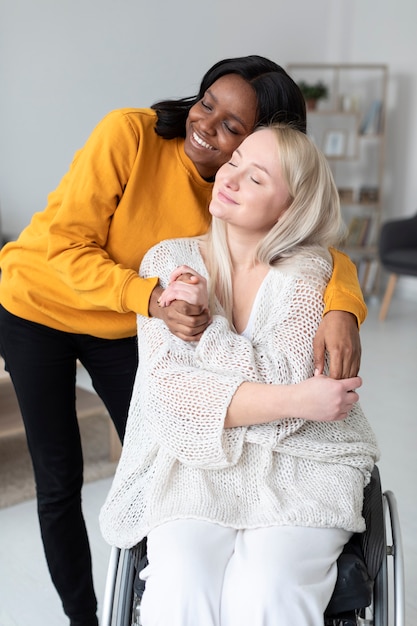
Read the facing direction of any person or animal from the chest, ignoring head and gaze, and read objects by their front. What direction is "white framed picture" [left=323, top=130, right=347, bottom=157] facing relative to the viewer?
toward the camera

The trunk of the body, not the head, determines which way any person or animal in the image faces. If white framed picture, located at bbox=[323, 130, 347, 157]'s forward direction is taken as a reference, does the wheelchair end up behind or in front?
in front

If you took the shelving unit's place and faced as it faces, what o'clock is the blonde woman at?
The blonde woman is roughly at 12 o'clock from the shelving unit.

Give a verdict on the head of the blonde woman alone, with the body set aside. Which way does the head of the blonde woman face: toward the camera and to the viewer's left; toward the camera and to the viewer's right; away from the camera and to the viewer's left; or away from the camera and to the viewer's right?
toward the camera and to the viewer's left

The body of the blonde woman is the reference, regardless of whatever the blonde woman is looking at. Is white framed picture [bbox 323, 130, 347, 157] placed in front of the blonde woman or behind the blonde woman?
behind

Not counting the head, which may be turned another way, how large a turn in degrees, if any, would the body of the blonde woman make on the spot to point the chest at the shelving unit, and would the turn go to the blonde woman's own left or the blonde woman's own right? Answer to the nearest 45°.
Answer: approximately 180°

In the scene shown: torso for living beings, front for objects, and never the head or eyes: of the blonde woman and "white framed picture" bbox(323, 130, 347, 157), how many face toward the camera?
2

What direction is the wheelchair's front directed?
toward the camera

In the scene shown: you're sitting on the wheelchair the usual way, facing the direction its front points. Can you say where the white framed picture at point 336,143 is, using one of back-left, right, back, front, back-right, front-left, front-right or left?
back

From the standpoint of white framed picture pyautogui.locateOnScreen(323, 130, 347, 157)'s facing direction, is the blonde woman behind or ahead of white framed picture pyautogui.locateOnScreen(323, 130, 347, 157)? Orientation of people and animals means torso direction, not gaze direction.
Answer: ahead

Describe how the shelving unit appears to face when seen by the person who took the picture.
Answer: facing the viewer

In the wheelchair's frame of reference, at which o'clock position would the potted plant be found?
The potted plant is roughly at 6 o'clock from the wheelchair.

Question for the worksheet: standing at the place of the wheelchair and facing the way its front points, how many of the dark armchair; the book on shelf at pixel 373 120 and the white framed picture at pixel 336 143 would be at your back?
3
